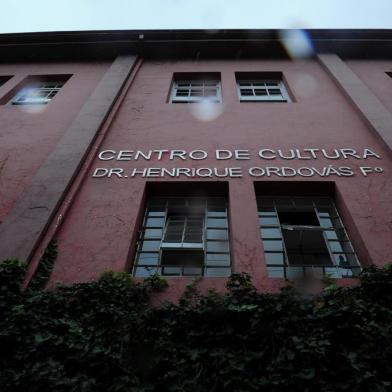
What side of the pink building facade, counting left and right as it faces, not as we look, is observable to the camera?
front
